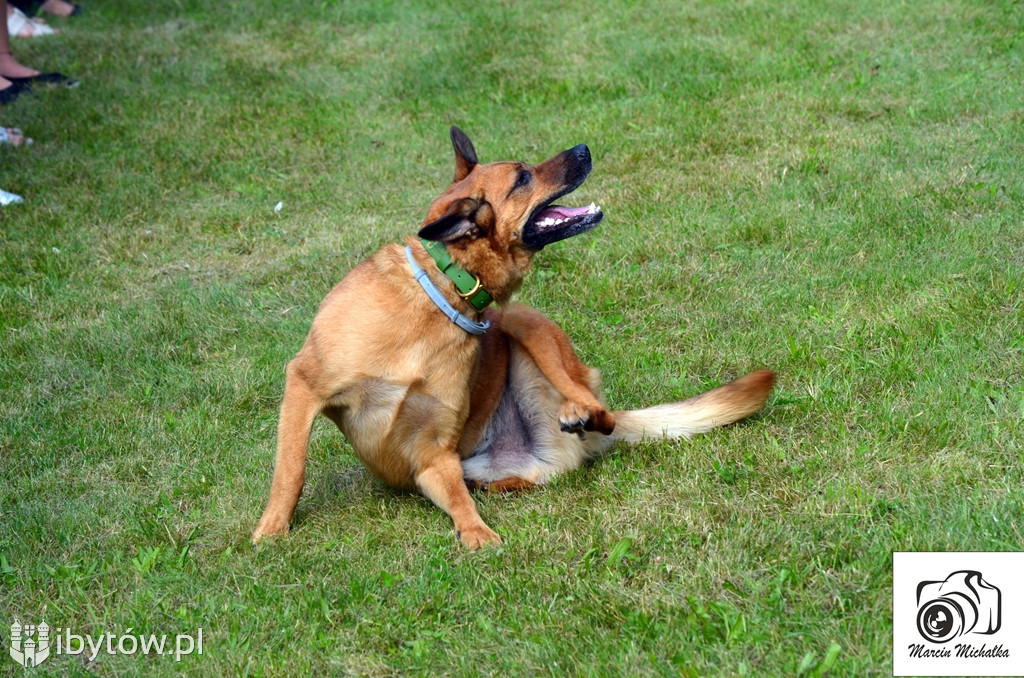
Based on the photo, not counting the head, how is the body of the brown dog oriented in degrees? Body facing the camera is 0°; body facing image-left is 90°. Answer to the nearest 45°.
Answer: approximately 45°

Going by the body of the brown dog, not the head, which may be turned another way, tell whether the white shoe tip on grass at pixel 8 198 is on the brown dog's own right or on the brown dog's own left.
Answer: on the brown dog's own right
